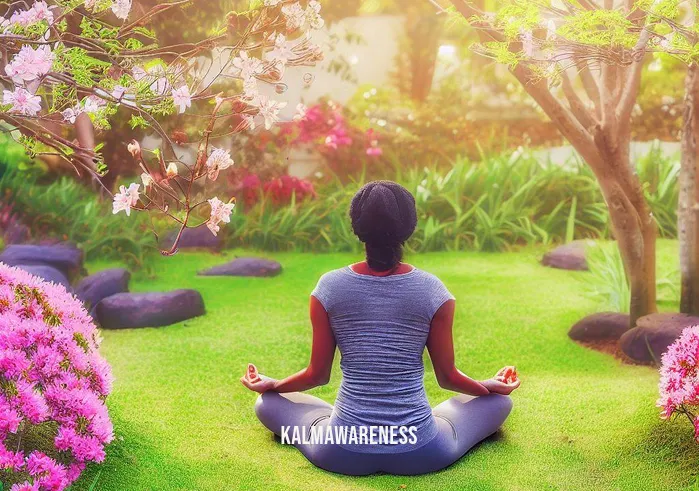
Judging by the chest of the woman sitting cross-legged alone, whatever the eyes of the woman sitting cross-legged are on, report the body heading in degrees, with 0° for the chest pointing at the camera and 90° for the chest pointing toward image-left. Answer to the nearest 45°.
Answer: approximately 180°

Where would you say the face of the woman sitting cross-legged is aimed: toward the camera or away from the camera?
away from the camera

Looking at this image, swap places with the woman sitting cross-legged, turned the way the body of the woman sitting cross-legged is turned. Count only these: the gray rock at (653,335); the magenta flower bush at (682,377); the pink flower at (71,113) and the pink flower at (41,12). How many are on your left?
2

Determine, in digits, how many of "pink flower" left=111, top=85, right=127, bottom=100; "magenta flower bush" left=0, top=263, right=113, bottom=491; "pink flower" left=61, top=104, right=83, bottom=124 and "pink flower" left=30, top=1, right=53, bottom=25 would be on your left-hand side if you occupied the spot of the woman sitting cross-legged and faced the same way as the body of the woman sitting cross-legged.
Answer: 4

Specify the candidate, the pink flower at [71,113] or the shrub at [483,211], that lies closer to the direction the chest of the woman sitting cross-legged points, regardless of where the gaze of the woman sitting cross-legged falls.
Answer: the shrub

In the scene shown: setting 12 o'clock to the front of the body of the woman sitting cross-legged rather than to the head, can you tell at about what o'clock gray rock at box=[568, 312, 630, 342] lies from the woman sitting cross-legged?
The gray rock is roughly at 1 o'clock from the woman sitting cross-legged.

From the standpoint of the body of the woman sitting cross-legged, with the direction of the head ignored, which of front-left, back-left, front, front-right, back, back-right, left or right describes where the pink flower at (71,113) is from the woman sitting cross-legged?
left

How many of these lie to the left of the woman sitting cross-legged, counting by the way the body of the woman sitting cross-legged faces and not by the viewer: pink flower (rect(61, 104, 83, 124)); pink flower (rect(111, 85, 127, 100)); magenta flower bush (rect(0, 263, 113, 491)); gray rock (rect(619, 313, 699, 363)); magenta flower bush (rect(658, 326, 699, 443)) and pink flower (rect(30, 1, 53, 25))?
4

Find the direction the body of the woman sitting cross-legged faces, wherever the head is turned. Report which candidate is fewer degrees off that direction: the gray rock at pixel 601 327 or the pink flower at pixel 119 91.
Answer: the gray rock

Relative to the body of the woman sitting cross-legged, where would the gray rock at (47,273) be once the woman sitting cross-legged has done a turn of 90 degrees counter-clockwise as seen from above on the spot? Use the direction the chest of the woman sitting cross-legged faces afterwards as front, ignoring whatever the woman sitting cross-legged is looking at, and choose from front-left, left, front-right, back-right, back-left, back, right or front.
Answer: front-right

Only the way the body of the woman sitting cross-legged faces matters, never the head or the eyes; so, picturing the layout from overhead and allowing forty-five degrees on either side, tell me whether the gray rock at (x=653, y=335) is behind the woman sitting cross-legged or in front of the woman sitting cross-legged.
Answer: in front

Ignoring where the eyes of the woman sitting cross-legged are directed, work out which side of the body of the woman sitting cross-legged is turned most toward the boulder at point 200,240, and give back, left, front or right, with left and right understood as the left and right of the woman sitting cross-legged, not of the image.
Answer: front

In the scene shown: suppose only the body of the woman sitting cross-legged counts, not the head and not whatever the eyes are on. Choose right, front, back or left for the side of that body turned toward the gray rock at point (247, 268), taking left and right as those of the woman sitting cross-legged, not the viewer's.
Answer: front

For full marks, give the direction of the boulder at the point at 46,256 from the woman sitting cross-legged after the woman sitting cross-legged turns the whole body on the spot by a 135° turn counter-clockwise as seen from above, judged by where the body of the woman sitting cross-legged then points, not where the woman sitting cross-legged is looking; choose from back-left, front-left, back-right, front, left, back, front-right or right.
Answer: right
